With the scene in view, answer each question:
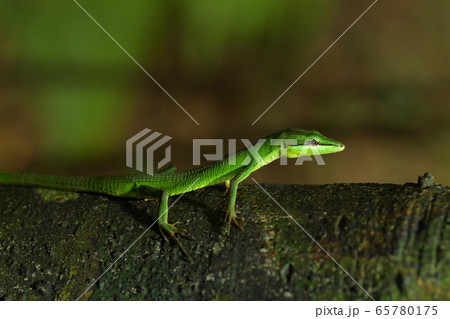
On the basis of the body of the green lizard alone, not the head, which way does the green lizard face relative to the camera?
to the viewer's right

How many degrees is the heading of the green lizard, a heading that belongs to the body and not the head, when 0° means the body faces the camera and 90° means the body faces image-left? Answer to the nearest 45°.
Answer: approximately 270°
